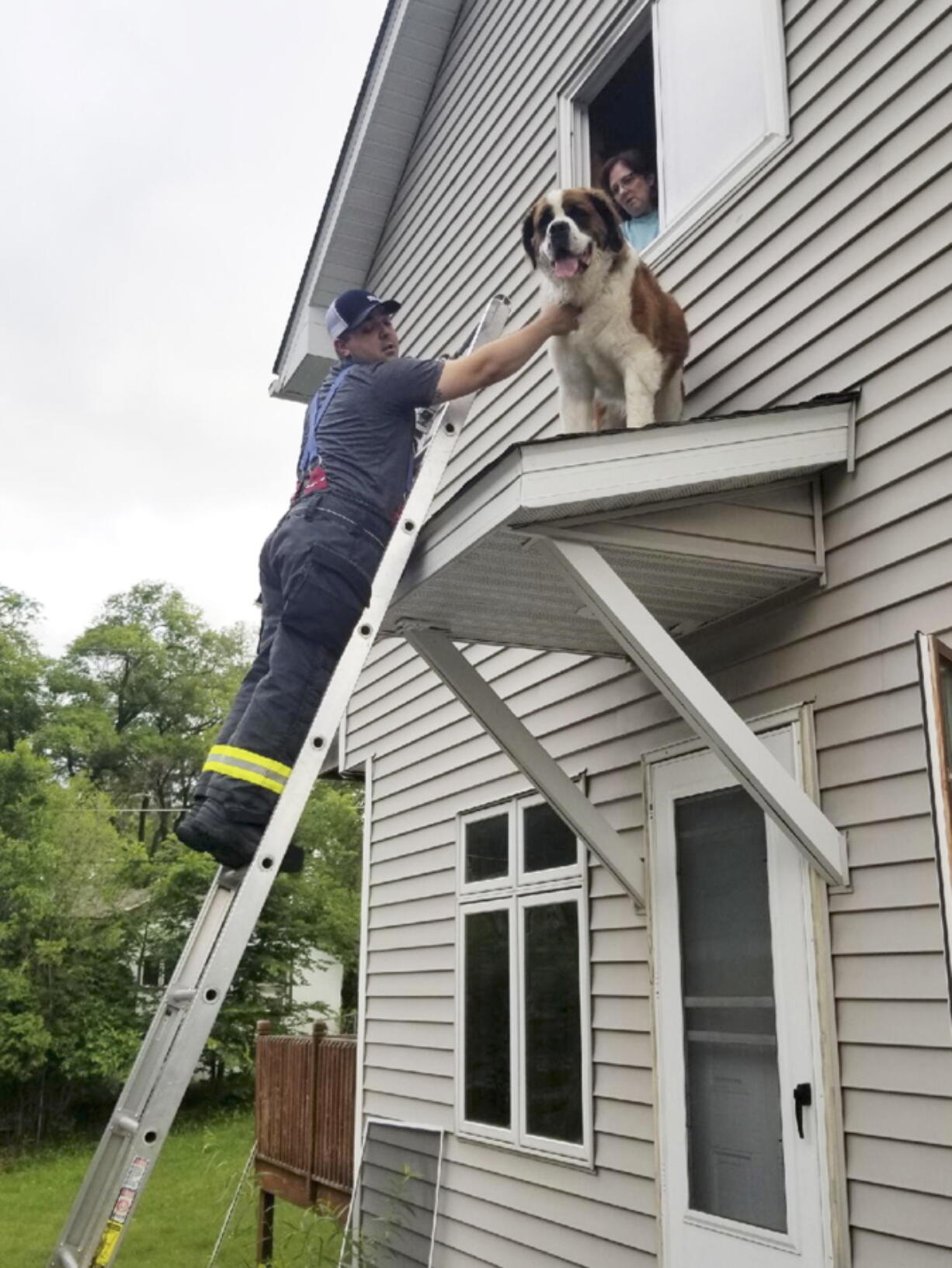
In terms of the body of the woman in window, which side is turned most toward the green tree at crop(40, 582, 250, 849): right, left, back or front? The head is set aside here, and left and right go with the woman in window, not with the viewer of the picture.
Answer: right

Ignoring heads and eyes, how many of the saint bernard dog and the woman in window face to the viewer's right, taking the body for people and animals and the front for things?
0

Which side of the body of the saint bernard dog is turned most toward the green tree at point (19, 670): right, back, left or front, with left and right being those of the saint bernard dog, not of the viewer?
right

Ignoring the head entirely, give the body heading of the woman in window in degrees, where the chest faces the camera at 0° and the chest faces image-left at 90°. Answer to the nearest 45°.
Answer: approximately 45°

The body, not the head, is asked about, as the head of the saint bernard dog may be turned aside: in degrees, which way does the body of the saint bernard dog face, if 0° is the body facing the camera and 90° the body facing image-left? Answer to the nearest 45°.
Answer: approximately 45°
